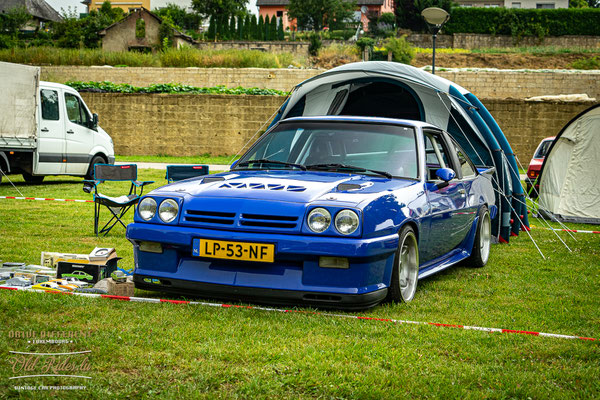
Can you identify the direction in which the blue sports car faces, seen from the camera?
facing the viewer and to the left of the viewer

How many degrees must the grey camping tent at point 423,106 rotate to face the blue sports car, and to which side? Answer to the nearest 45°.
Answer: approximately 45° to its left

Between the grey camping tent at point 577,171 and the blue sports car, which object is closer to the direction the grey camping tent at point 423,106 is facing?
the blue sports car

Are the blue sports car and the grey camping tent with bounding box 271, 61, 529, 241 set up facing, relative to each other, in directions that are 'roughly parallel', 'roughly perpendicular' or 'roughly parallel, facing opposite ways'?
roughly parallel

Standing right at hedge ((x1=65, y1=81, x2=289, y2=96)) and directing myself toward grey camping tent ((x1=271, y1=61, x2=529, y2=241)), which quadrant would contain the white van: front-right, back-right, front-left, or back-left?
front-right

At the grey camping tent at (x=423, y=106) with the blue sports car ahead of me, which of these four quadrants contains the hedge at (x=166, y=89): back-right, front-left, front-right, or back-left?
back-right

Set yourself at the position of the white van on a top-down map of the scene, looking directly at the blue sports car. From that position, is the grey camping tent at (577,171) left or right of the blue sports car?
left

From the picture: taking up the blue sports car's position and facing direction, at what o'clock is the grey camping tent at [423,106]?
The grey camping tent is roughly at 5 o'clock from the blue sports car.

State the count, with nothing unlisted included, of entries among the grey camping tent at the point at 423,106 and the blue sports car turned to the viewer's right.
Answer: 0

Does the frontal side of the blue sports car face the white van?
no

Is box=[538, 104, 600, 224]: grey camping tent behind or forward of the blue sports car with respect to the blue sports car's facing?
behind

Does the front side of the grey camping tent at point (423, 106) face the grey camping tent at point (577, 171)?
no

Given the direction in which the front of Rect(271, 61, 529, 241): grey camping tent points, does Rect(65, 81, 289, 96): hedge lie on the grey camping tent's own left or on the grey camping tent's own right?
on the grey camping tent's own right
